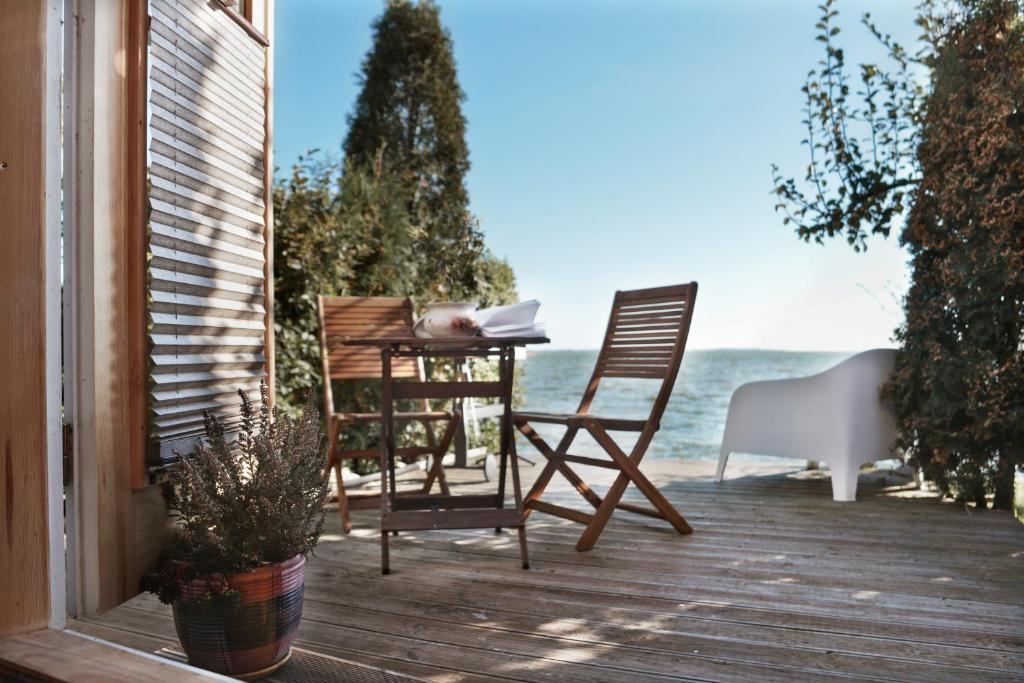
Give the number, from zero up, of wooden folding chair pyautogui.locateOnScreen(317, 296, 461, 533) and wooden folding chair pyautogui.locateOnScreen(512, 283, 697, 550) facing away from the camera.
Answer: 0

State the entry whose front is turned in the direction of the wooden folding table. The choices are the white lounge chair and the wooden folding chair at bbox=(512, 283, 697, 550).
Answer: the wooden folding chair

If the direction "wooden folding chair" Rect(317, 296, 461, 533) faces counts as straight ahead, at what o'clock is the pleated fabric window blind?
The pleated fabric window blind is roughly at 2 o'clock from the wooden folding chair.

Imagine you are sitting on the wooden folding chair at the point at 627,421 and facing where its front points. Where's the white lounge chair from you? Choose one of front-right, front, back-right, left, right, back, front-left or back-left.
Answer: back

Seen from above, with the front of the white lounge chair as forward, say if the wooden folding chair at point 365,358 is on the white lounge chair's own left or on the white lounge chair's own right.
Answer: on the white lounge chair's own left

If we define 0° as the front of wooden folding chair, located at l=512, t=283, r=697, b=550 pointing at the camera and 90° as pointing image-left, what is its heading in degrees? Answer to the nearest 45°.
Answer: approximately 45°

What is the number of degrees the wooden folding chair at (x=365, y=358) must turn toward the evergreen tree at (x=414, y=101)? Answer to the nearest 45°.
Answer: approximately 135° to its left

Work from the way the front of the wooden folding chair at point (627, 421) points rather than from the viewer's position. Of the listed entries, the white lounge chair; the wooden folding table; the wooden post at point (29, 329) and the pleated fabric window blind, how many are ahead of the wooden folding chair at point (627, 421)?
3

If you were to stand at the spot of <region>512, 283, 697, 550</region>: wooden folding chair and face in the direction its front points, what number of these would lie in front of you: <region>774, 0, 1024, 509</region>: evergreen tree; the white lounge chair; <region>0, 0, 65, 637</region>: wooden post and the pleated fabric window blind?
2

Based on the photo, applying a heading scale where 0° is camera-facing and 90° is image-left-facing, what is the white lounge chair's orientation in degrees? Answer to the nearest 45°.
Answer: approximately 135°

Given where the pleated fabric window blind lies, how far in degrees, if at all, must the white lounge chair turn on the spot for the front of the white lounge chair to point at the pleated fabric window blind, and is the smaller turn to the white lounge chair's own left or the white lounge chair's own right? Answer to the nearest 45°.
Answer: approximately 90° to the white lounge chair's own left

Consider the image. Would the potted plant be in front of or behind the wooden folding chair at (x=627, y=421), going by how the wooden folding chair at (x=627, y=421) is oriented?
in front

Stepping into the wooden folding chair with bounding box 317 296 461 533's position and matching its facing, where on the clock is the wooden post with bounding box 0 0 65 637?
The wooden post is roughly at 2 o'clock from the wooden folding chair.

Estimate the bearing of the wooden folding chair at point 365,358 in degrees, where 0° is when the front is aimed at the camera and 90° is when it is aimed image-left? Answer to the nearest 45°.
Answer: approximately 315°
